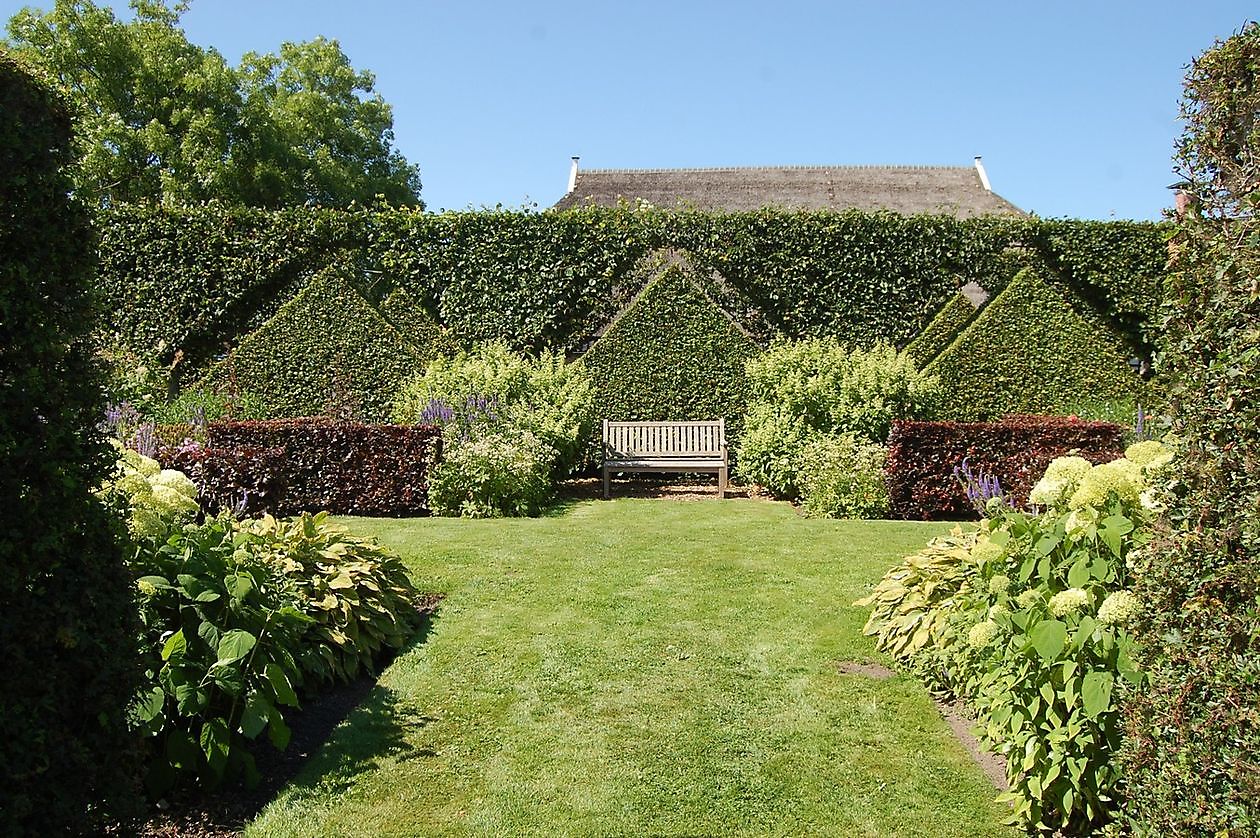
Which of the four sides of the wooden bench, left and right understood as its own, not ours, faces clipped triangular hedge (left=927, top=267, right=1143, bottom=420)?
left

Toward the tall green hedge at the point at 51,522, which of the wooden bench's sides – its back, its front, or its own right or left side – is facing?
front

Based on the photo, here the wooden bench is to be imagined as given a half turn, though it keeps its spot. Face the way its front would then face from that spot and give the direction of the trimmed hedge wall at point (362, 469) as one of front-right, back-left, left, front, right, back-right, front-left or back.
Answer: back-left

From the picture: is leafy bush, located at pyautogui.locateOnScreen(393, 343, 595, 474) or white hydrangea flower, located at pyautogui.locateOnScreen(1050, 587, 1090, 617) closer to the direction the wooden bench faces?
the white hydrangea flower

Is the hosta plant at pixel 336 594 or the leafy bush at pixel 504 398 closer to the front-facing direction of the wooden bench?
the hosta plant

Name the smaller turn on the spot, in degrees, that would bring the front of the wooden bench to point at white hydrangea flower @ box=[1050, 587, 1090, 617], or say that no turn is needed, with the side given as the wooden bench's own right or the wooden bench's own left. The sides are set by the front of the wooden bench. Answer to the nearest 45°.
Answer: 0° — it already faces it

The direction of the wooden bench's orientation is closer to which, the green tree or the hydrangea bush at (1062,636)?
the hydrangea bush

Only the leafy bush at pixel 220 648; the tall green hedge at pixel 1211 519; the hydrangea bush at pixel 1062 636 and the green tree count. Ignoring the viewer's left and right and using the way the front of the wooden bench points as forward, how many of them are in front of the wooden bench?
3

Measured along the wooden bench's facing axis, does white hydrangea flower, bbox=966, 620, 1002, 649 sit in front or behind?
in front

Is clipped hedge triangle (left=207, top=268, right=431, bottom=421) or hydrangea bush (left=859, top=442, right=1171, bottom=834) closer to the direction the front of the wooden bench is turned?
the hydrangea bush

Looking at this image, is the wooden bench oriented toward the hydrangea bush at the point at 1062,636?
yes

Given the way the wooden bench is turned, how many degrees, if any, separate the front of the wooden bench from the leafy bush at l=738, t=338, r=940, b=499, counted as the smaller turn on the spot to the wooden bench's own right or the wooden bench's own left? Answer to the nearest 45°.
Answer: approximately 45° to the wooden bench's own left

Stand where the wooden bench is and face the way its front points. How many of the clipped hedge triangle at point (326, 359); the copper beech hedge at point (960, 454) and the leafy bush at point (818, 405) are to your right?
1

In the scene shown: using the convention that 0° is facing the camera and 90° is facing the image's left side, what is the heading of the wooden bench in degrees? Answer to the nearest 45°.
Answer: approximately 0°

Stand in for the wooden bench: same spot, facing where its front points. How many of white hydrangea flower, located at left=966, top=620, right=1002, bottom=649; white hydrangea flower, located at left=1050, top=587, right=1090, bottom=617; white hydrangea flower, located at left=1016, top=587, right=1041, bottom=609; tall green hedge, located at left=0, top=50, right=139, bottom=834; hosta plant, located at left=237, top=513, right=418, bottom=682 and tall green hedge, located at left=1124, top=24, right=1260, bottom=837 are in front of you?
6
